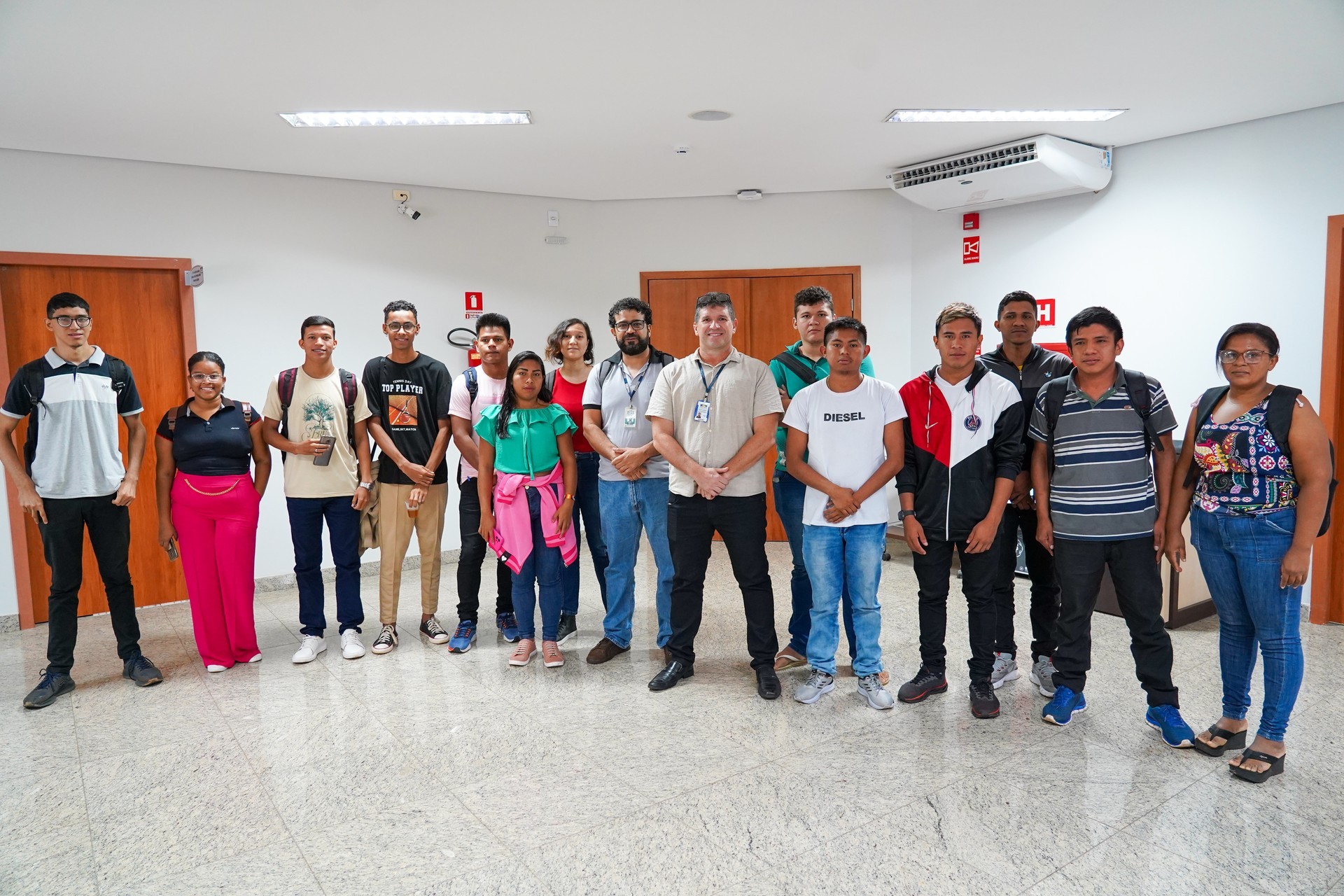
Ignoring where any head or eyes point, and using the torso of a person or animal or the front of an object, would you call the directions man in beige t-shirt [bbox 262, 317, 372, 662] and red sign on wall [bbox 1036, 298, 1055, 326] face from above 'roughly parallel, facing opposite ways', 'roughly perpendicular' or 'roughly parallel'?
roughly perpendicular

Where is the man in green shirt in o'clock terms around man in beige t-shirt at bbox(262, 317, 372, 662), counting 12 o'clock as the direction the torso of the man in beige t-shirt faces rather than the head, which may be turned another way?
The man in green shirt is roughly at 10 o'clock from the man in beige t-shirt.

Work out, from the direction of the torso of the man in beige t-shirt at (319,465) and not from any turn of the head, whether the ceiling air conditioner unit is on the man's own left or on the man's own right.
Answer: on the man's own left

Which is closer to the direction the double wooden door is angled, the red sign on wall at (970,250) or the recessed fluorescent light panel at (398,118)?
the recessed fluorescent light panel

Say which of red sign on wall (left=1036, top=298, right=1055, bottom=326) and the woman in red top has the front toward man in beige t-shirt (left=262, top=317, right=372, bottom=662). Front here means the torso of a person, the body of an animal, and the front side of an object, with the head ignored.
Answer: the red sign on wall

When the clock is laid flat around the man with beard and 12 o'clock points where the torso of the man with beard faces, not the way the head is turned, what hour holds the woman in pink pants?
The woman in pink pants is roughly at 3 o'clock from the man with beard.
